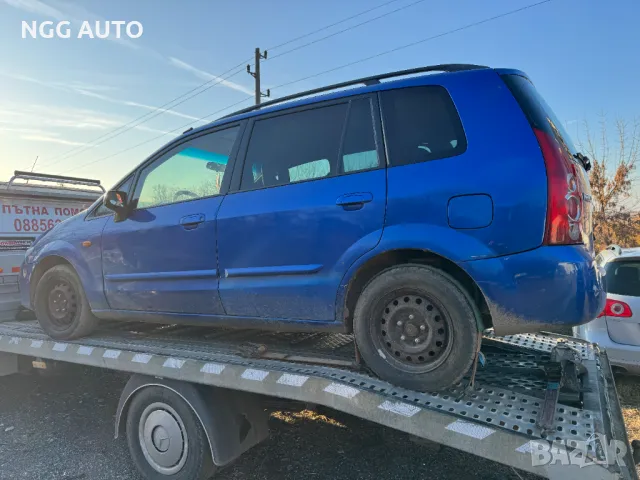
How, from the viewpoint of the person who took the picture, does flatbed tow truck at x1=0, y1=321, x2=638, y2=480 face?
facing away from the viewer and to the left of the viewer

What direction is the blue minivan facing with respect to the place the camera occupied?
facing away from the viewer and to the left of the viewer
